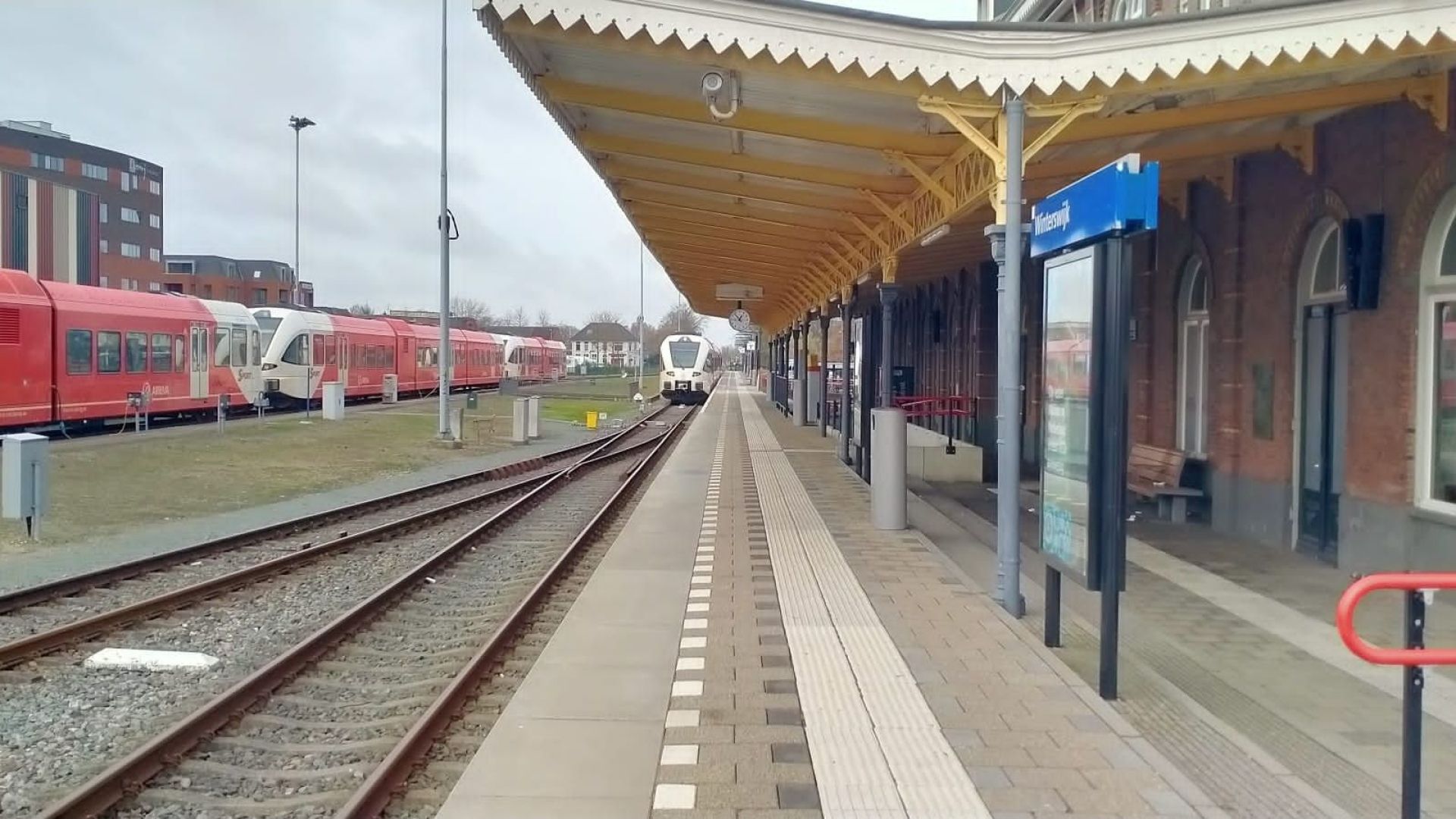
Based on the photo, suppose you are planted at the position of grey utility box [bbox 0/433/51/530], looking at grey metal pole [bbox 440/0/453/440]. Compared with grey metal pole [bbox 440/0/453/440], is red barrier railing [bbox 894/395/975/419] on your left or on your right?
right

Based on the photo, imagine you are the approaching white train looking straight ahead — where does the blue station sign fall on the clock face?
The blue station sign is roughly at 12 o'clock from the approaching white train.

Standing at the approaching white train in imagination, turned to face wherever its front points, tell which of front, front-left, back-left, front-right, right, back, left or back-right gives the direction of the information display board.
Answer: front

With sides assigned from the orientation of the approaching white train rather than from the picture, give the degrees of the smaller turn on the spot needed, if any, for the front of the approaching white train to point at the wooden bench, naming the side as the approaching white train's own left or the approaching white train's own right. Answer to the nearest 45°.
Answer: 0° — it already faces it

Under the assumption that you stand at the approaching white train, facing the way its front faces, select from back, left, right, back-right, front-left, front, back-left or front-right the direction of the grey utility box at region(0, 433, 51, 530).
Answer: front

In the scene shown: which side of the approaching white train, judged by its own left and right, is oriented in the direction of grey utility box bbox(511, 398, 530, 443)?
front

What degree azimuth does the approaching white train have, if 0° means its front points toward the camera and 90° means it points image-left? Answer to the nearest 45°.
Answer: approximately 0°

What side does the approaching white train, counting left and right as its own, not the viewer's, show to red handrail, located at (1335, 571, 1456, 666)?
front

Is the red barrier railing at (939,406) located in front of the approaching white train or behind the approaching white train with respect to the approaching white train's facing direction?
in front

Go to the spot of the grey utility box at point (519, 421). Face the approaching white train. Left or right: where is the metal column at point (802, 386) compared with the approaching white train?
right

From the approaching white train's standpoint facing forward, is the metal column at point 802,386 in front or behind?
in front

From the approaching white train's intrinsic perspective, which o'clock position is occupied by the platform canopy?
The platform canopy is roughly at 12 o'clock from the approaching white train.

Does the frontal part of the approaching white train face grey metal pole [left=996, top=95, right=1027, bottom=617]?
yes
